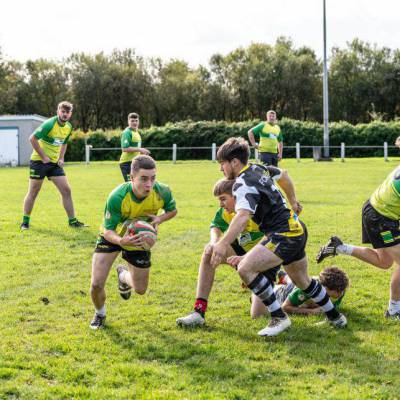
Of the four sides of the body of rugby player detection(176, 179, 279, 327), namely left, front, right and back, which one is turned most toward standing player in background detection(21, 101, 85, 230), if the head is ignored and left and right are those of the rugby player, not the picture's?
right

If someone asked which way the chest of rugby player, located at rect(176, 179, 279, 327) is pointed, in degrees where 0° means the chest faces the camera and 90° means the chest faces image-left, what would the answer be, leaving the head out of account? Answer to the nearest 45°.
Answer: approximately 45°
